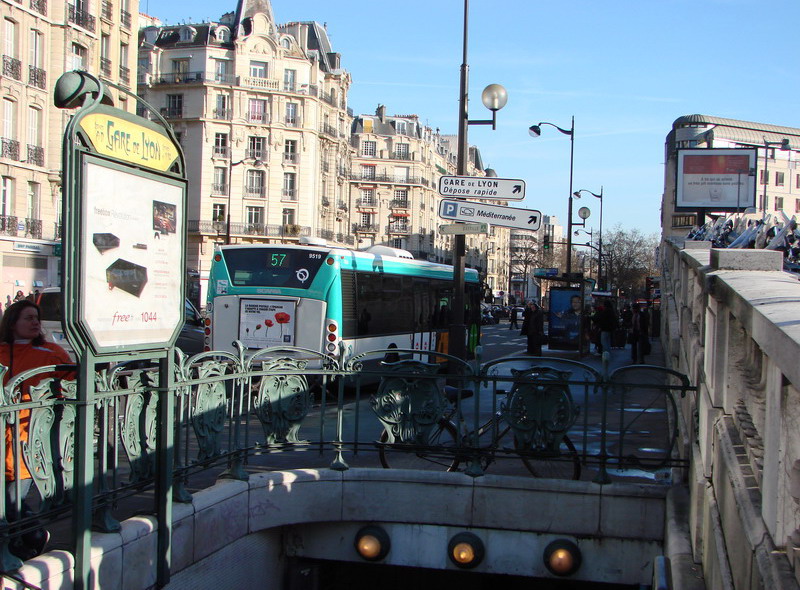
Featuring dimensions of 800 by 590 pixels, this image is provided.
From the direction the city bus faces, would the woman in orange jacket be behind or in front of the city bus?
behind

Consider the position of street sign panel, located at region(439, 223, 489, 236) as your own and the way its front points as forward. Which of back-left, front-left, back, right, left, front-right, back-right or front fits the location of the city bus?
back-right

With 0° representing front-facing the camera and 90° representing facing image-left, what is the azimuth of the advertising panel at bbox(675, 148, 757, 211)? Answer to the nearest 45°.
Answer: approximately 0°

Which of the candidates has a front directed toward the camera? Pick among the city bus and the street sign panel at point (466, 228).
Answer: the street sign panel

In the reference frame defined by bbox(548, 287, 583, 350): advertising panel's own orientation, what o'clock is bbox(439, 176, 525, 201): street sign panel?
The street sign panel is roughly at 12 o'clock from the advertising panel.

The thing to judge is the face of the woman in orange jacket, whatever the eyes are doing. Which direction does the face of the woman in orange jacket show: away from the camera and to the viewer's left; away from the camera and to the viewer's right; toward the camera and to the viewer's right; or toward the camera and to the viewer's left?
toward the camera and to the viewer's right

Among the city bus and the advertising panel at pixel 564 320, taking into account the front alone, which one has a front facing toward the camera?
the advertising panel

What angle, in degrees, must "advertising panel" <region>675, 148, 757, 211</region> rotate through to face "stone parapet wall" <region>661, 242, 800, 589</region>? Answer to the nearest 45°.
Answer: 0° — it already faces it

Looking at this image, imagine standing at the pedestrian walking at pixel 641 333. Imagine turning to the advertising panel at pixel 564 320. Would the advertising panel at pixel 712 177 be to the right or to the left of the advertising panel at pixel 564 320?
right

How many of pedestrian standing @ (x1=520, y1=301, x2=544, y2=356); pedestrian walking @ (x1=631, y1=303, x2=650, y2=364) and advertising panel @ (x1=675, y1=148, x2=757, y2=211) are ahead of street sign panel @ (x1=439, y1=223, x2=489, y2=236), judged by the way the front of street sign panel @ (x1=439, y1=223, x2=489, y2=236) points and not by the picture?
0

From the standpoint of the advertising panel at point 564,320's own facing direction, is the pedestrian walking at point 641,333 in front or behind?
in front

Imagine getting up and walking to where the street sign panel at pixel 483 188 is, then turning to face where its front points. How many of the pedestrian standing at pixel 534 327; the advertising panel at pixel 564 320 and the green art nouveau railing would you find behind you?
2

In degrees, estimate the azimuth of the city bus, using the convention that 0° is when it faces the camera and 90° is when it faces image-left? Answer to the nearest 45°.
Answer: approximately 225°

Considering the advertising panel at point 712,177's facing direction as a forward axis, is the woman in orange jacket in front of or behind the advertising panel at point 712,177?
in front

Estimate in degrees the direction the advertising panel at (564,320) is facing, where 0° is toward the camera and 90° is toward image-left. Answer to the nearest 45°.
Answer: approximately 0°

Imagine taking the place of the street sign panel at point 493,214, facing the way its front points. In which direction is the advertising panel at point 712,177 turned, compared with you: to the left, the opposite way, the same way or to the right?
the same way
